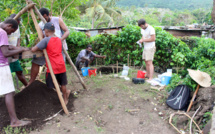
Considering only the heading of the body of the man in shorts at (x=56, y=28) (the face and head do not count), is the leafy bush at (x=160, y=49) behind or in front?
behind

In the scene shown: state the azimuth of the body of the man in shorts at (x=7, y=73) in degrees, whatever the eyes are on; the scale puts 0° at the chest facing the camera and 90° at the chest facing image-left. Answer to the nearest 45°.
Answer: approximately 270°

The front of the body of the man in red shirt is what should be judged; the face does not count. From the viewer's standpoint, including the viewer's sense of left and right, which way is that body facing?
facing away from the viewer and to the left of the viewer

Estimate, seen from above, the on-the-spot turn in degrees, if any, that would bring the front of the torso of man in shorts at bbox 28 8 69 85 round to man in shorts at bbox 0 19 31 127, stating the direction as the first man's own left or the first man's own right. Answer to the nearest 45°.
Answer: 0° — they already face them
